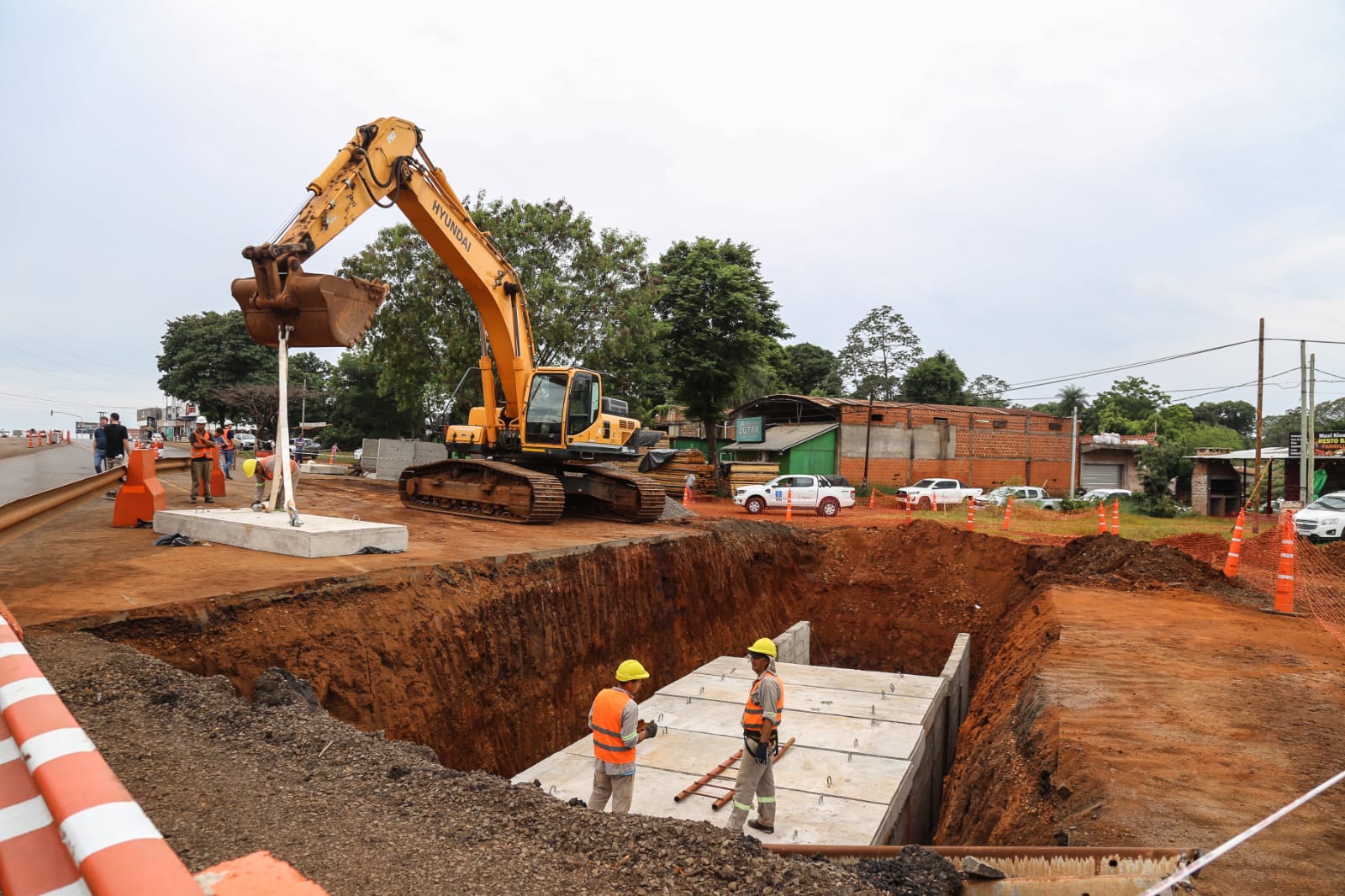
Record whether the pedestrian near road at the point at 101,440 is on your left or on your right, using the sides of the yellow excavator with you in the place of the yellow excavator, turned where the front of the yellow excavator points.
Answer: on your right

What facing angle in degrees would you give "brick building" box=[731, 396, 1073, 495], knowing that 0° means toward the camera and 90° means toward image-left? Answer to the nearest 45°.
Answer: approximately 45°

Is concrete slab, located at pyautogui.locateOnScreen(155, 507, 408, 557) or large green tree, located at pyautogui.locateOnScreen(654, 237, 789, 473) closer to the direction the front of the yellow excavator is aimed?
the concrete slab

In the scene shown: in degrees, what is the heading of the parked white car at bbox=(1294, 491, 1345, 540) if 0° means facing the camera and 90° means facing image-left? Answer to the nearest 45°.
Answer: approximately 45°

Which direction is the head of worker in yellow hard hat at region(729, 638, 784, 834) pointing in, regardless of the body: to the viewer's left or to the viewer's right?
to the viewer's left

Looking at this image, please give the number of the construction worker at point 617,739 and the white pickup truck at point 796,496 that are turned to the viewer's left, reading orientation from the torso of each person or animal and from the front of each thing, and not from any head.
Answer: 1
